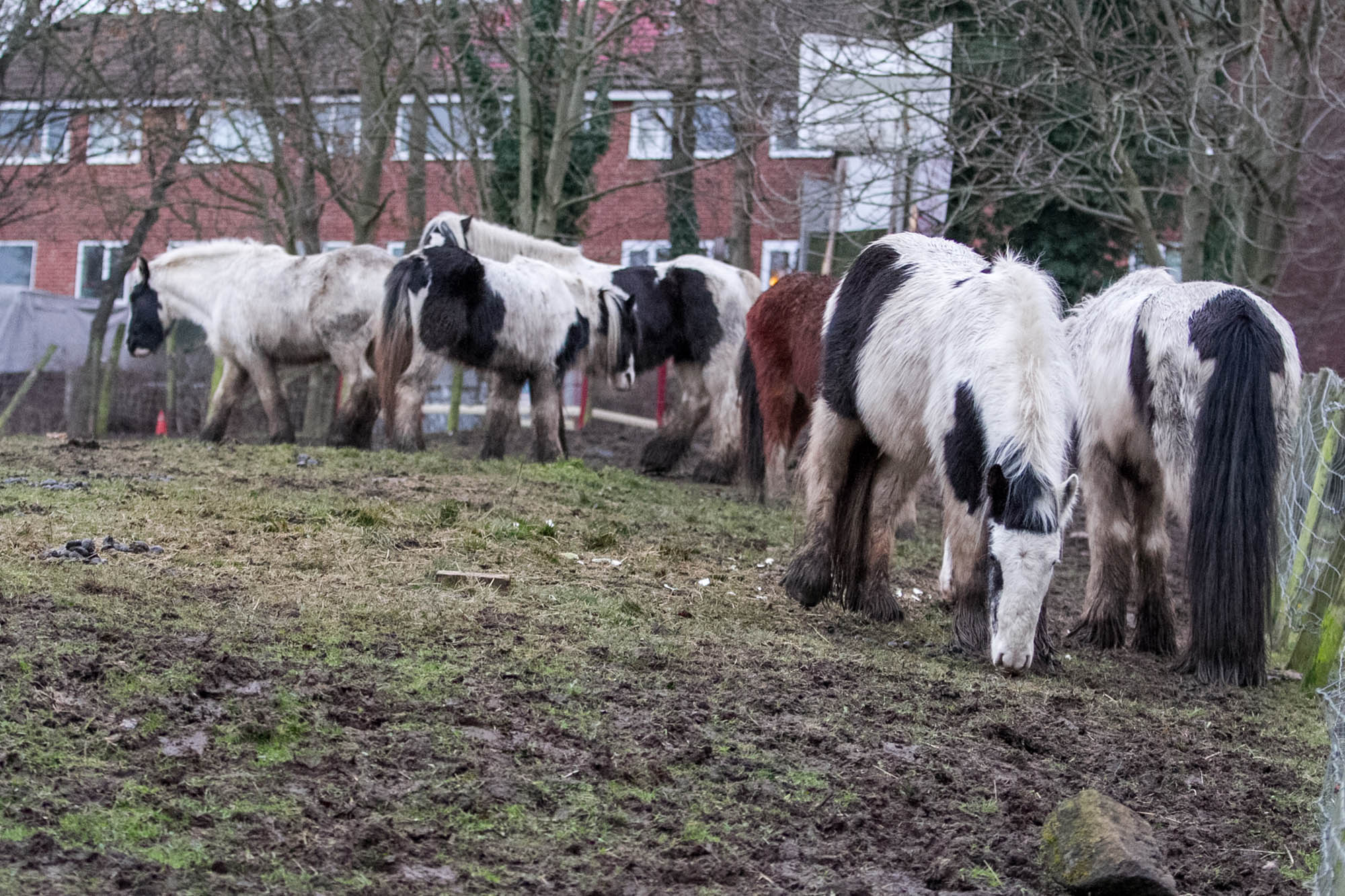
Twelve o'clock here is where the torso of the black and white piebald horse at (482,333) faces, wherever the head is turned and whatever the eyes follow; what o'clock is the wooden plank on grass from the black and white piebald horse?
The wooden plank on grass is roughly at 3 o'clock from the black and white piebald horse.

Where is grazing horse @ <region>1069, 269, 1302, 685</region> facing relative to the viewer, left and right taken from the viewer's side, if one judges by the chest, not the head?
facing away from the viewer and to the left of the viewer

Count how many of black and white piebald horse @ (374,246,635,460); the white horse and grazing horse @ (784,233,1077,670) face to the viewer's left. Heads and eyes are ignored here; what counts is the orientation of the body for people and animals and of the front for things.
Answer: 1

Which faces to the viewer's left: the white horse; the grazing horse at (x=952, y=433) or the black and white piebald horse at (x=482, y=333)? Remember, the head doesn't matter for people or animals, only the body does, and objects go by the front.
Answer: the white horse

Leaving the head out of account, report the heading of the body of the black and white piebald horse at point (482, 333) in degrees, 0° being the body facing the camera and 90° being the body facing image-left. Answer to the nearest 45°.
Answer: approximately 270°

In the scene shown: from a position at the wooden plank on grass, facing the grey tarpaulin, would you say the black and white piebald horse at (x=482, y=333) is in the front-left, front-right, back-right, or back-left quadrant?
front-right

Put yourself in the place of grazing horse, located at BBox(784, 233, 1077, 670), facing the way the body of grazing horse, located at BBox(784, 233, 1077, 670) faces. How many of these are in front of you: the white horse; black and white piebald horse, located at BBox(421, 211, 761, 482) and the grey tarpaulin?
0

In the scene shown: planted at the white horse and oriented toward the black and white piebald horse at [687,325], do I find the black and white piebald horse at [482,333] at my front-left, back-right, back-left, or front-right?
front-right

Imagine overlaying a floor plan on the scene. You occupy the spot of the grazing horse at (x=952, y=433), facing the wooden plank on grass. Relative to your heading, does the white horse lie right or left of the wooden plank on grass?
right

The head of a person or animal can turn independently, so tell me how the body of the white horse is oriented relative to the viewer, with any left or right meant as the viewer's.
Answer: facing to the left of the viewer

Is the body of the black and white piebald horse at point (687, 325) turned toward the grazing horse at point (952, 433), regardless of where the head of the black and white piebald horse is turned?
no

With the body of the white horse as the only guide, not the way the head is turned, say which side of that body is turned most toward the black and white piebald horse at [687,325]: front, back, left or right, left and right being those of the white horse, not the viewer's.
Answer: back

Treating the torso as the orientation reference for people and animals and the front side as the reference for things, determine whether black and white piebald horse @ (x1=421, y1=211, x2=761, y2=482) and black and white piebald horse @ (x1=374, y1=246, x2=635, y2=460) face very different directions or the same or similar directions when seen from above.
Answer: very different directions

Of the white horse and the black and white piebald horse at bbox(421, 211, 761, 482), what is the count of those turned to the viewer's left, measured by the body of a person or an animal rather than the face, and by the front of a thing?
2

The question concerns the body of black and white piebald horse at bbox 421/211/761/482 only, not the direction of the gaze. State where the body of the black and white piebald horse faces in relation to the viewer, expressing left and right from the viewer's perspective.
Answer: facing to the left of the viewer

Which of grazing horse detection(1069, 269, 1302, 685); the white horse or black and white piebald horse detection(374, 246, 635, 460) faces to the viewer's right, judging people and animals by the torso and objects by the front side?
the black and white piebald horse
